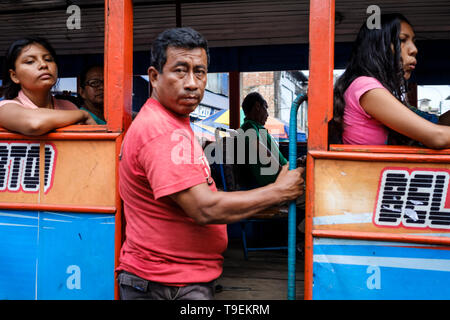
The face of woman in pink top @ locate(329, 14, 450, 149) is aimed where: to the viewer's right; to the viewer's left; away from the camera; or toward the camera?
to the viewer's right

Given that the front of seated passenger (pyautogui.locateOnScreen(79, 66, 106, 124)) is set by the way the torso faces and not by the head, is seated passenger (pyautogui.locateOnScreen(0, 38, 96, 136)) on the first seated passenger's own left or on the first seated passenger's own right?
on the first seated passenger's own right

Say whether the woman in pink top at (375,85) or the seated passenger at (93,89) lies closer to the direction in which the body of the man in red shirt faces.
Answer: the woman in pink top

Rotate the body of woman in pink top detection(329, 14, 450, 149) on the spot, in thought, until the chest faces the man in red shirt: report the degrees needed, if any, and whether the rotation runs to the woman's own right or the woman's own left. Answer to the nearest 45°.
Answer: approximately 135° to the woman's own right

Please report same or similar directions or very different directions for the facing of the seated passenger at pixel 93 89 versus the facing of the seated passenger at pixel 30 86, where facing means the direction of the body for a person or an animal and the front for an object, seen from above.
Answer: same or similar directions

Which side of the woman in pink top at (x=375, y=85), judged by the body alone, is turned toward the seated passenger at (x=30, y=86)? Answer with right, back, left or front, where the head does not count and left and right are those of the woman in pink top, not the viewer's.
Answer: back

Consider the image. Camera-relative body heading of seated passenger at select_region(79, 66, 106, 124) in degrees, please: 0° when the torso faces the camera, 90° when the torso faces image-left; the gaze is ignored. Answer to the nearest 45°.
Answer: approximately 315°

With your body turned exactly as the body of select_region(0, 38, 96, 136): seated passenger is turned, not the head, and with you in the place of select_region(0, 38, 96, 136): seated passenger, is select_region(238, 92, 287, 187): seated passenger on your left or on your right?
on your left

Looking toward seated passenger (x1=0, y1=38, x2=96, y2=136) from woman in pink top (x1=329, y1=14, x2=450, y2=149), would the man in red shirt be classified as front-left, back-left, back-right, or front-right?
front-left

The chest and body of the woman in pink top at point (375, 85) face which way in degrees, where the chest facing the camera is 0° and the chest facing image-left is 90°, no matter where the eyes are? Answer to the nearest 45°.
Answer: approximately 270°
